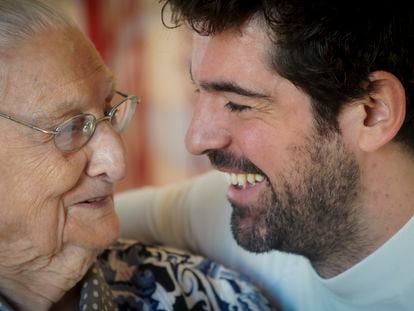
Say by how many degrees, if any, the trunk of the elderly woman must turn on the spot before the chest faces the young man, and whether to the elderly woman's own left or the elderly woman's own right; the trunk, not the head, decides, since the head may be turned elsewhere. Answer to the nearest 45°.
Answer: approximately 45° to the elderly woman's own left

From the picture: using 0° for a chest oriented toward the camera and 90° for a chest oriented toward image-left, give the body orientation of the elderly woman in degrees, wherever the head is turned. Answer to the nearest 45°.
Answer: approximately 315°

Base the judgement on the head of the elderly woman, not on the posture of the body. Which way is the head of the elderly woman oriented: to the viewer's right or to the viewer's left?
to the viewer's right
